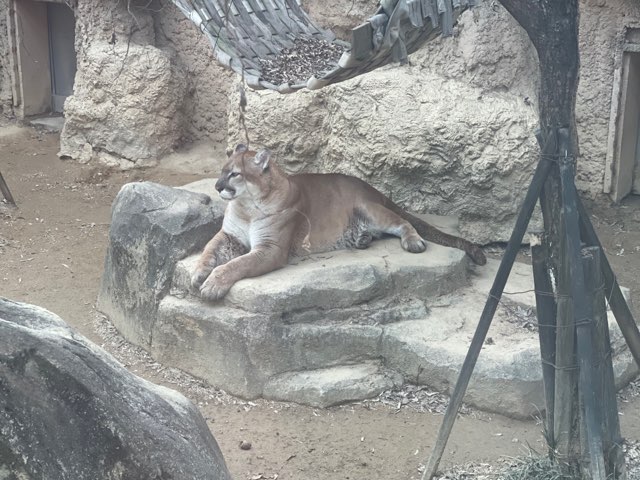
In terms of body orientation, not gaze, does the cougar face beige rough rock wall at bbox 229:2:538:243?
no

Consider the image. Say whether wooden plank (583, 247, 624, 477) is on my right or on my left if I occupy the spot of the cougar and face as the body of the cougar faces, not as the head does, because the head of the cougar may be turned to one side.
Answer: on my left

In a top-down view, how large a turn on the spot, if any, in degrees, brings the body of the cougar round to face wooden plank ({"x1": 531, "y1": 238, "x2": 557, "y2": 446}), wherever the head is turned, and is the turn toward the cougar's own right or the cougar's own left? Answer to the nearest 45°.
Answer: approximately 90° to the cougar's own left

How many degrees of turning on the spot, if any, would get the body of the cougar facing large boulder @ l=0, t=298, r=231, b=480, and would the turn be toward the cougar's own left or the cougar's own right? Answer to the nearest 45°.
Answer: approximately 45° to the cougar's own left

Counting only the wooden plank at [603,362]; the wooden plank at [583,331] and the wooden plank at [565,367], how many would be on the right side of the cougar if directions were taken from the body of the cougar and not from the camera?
0

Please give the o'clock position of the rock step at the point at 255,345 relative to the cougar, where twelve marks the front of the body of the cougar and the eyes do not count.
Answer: The rock step is roughly at 11 o'clock from the cougar.

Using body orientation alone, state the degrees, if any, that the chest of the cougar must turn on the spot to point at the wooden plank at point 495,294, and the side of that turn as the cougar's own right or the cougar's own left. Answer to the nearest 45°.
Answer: approximately 90° to the cougar's own left

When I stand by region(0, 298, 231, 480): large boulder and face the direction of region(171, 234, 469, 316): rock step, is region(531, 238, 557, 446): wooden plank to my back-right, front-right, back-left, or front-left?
front-right

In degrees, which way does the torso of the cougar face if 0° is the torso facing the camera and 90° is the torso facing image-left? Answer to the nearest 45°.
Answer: approximately 45°

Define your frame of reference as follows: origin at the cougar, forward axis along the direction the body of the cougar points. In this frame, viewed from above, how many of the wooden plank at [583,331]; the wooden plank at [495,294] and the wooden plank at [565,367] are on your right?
0
